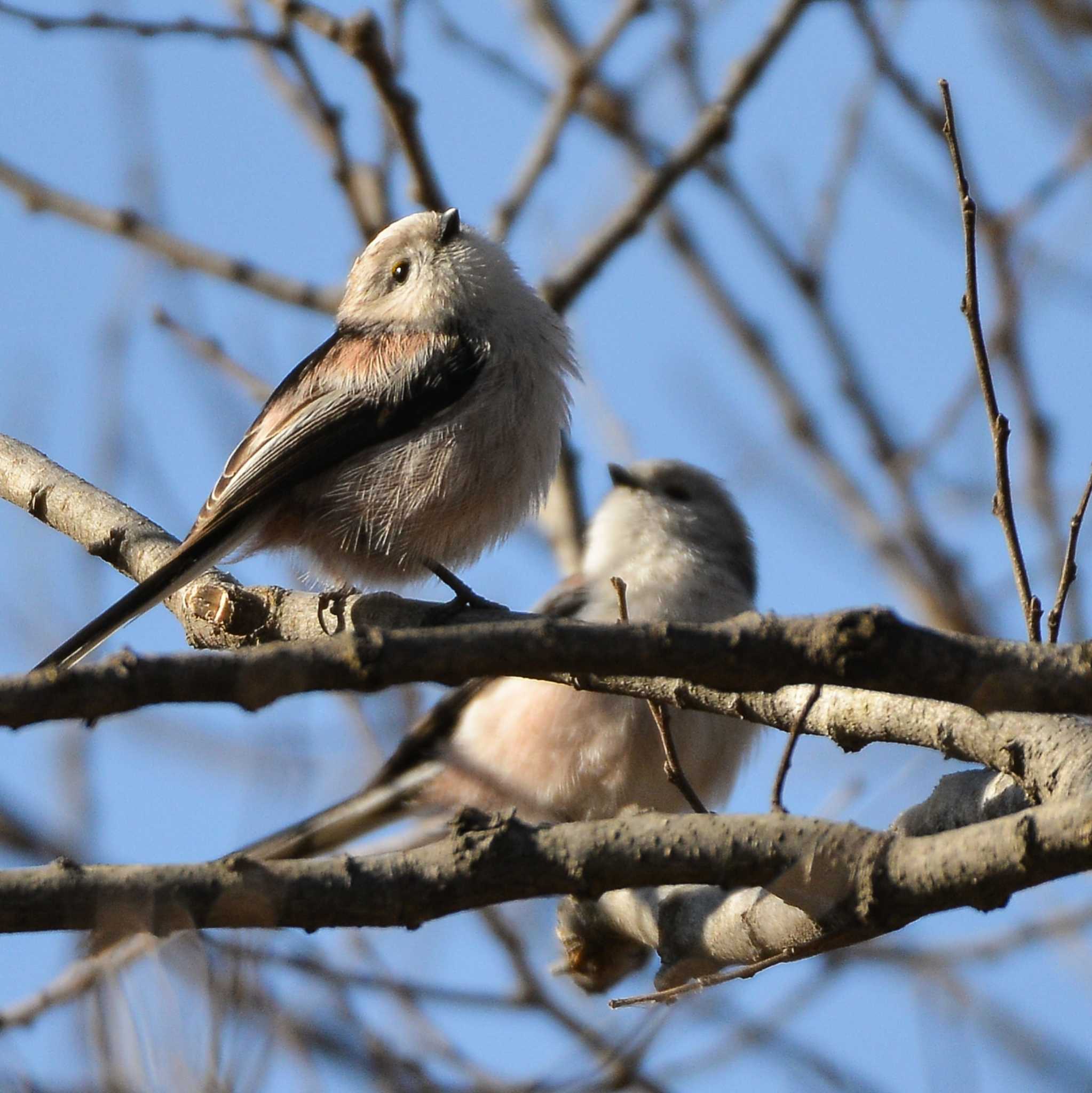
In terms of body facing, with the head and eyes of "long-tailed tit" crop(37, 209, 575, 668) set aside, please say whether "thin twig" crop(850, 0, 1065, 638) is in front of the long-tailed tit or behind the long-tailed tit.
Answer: in front

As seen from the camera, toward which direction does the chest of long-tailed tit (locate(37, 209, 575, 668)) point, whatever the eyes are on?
to the viewer's right
